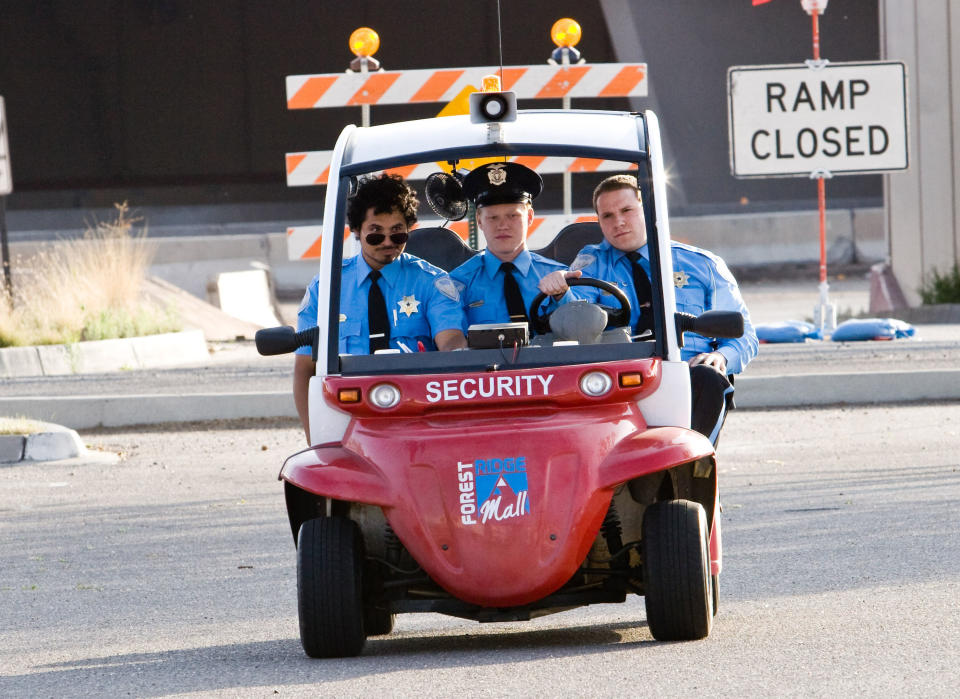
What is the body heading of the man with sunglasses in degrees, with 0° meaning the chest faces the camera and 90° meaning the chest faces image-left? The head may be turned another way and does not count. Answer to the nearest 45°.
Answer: approximately 0°

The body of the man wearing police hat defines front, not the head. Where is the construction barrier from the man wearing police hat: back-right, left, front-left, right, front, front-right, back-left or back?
back

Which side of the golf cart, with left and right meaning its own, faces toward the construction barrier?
back

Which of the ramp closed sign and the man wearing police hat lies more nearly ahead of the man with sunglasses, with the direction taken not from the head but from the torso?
the man wearing police hat

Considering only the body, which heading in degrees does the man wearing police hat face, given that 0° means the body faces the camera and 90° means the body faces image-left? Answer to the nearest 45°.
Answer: approximately 0°

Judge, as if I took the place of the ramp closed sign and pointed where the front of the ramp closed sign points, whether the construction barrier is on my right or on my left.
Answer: on my right
